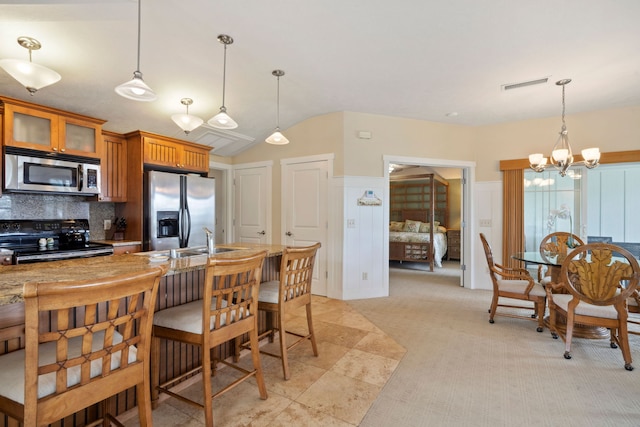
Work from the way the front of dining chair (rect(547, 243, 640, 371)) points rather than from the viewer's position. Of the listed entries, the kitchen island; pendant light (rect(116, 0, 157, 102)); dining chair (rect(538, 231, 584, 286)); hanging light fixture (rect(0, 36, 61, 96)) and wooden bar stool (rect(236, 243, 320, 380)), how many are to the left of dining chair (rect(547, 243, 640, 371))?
4

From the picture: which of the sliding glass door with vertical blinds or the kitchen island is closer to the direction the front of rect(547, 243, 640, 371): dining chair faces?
the sliding glass door with vertical blinds

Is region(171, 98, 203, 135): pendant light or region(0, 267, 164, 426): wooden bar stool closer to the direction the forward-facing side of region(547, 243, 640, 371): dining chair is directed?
the pendant light

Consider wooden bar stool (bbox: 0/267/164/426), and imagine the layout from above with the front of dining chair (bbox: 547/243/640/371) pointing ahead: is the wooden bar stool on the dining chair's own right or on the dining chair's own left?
on the dining chair's own left

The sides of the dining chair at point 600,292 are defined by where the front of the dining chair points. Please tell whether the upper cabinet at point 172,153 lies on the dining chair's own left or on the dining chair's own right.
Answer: on the dining chair's own left

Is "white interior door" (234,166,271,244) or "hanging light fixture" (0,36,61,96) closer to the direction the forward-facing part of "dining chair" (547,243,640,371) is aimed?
the white interior door

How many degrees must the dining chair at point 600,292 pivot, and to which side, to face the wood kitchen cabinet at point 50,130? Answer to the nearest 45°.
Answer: approximately 90° to its left

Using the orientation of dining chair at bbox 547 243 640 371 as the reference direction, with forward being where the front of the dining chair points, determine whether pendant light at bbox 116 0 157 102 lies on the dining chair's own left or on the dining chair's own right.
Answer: on the dining chair's own left

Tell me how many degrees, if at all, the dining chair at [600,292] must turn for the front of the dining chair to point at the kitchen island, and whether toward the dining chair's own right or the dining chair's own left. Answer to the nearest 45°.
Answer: approximately 90° to the dining chair's own left

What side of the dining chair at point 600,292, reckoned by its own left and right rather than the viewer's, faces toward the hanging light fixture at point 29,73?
left

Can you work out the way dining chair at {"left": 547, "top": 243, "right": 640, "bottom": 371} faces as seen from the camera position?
facing away from the viewer and to the left of the viewer

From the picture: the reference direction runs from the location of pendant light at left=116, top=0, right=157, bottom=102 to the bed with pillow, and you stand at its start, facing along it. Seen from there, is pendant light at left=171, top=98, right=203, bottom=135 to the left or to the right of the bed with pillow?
left

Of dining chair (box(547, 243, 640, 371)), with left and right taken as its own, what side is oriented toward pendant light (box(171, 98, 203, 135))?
left
